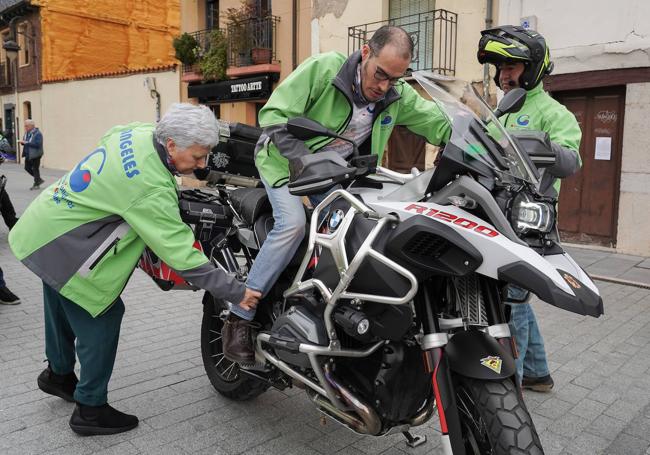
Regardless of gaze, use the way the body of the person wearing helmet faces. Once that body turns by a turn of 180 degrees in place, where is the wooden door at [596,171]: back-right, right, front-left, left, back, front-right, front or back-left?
front-left

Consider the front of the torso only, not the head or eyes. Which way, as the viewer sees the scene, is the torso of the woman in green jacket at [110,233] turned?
to the viewer's right

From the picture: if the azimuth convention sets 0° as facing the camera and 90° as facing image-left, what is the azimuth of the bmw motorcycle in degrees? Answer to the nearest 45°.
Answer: approximately 315°

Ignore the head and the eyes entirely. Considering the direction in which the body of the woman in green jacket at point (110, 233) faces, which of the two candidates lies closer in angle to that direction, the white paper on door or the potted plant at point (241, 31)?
the white paper on door

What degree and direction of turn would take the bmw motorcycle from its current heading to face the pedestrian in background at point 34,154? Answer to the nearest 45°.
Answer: approximately 180°

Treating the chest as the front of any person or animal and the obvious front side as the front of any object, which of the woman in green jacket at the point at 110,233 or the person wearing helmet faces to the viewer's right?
the woman in green jacket

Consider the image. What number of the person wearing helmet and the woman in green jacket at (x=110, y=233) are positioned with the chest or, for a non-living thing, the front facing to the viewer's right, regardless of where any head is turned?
1

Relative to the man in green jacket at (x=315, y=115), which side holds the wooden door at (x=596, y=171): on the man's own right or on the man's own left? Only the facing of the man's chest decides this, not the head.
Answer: on the man's own left

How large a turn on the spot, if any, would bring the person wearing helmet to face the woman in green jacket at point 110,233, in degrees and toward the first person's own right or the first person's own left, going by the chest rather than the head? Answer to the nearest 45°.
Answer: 0° — they already face them

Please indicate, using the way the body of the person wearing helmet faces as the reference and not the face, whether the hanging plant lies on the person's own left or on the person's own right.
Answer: on the person's own right

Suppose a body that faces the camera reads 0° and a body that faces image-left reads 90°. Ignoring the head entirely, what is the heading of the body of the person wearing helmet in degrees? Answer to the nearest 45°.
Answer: approximately 45°

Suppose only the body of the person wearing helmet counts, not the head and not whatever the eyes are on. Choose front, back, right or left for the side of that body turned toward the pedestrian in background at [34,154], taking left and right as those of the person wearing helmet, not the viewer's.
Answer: right

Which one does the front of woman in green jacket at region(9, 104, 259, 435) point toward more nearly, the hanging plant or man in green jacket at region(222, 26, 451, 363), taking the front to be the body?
the man in green jacket
